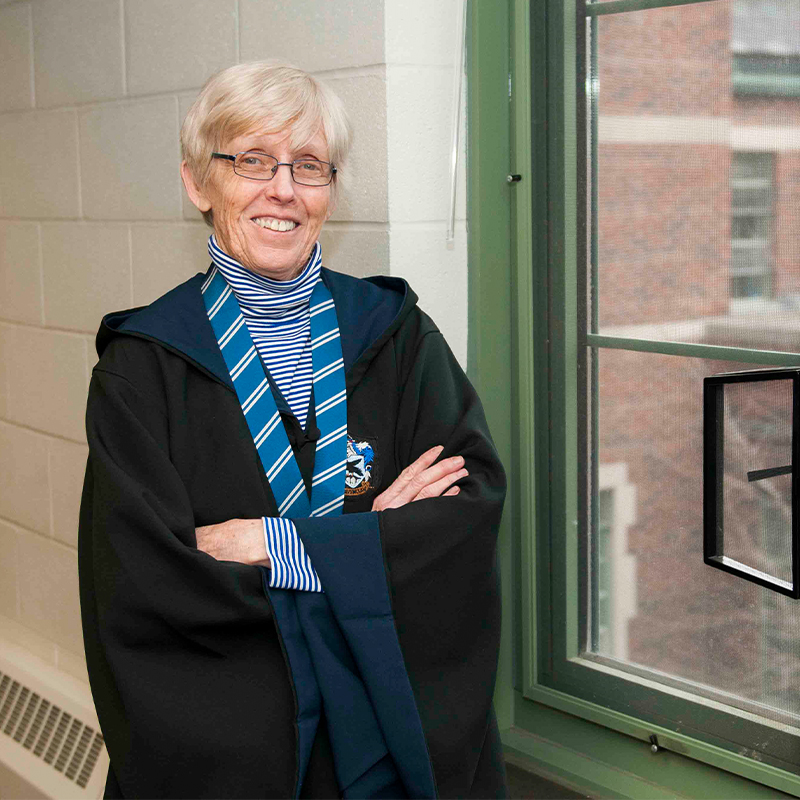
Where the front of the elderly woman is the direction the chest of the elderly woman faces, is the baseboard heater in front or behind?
behind

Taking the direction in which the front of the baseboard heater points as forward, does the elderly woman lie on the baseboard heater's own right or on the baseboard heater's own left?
on the baseboard heater's own left

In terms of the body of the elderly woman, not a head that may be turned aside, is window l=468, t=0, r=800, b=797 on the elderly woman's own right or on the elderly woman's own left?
on the elderly woman's own left

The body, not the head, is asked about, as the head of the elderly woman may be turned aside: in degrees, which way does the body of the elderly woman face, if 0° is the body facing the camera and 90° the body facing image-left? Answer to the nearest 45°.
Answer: approximately 0°

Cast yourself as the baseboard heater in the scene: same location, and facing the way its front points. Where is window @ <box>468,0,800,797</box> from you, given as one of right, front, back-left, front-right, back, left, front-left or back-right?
left

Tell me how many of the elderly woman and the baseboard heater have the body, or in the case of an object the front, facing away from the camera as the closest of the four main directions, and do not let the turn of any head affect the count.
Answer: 0

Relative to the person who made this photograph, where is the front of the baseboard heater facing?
facing the viewer and to the left of the viewer
